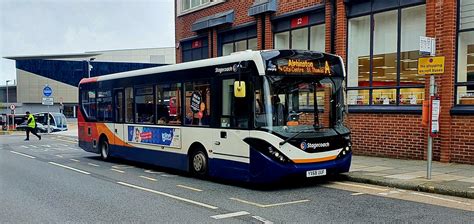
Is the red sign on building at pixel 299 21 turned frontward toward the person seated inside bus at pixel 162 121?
yes

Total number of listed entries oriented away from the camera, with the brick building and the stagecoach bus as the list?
0

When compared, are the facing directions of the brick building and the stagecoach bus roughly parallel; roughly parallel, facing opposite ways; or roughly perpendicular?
roughly perpendicular

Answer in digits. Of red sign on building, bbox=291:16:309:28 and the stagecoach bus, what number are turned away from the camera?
0

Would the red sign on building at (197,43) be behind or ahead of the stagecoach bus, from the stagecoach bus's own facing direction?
behind

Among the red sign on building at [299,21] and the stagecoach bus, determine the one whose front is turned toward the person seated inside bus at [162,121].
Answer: the red sign on building

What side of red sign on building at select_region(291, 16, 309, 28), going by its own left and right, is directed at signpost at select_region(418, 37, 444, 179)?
left

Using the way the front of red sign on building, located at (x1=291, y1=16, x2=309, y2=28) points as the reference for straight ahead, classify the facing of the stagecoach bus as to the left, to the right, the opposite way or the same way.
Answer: to the left

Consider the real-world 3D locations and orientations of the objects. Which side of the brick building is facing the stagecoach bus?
front

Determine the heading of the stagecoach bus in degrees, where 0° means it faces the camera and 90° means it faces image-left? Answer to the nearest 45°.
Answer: approximately 315°

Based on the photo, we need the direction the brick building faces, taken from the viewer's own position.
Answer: facing the viewer and to the left of the viewer

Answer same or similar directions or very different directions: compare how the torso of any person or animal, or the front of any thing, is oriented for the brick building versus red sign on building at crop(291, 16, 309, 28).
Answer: same or similar directions

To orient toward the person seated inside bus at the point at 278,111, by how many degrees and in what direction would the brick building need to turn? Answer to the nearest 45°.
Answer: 0° — it already faces them

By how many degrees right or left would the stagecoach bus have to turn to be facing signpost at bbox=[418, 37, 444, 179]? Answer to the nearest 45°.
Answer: approximately 45° to its left

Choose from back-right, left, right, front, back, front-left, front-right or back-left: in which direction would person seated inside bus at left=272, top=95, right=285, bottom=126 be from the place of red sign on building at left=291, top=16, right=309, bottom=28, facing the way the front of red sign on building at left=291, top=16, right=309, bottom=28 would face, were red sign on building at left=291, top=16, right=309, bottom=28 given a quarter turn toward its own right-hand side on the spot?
back-left
